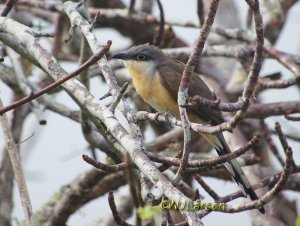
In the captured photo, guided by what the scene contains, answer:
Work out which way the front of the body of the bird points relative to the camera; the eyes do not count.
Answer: to the viewer's left

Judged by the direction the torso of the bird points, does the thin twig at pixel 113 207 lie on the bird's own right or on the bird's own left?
on the bird's own left

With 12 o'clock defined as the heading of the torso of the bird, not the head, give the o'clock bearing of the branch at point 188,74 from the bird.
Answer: The branch is roughly at 9 o'clock from the bird.

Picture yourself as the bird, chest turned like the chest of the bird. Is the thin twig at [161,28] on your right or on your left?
on your right
